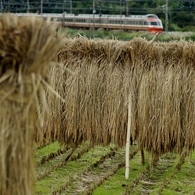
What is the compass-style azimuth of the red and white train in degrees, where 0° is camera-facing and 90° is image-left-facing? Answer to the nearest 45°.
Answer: approximately 315°

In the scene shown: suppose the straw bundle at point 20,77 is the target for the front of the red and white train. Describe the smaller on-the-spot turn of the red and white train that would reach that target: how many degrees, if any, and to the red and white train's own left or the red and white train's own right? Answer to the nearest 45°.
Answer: approximately 45° to the red and white train's own right

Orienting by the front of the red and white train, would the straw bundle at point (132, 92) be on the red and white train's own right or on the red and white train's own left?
on the red and white train's own right
